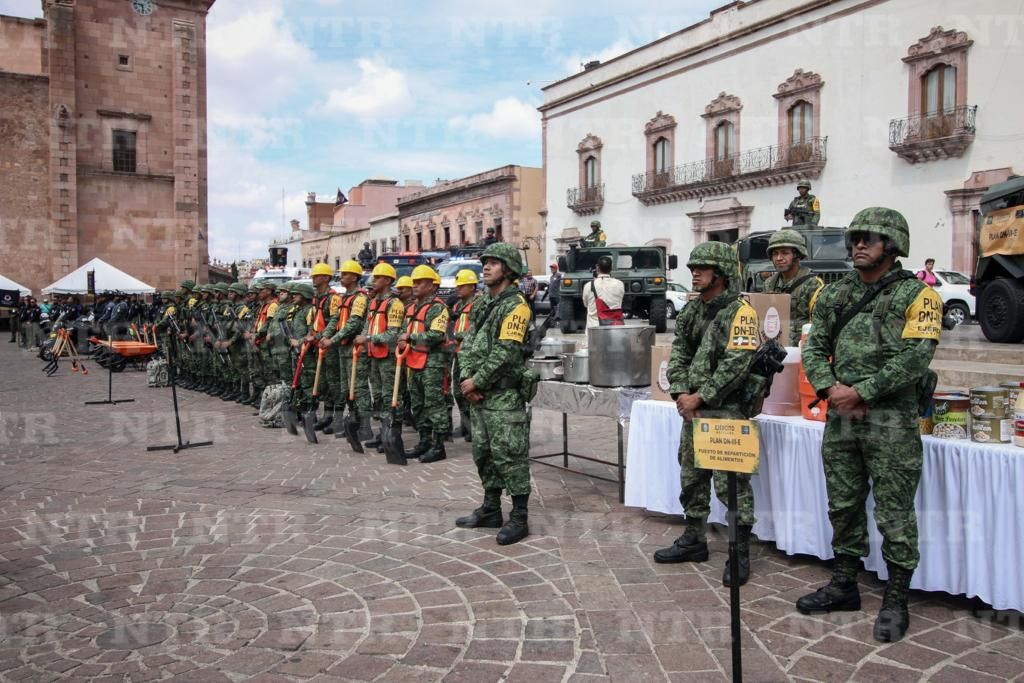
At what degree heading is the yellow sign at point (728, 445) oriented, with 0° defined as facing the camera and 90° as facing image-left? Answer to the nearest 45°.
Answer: approximately 0°

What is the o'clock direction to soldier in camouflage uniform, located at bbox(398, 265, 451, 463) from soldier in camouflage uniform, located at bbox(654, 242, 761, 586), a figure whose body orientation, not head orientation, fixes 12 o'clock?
soldier in camouflage uniform, located at bbox(398, 265, 451, 463) is roughly at 3 o'clock from soldier in camouflage uniform, located at bbox(654, 242, 761, 586).

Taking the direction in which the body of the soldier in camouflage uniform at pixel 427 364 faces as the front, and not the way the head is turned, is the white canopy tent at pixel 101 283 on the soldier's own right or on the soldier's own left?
on the soldier's own right

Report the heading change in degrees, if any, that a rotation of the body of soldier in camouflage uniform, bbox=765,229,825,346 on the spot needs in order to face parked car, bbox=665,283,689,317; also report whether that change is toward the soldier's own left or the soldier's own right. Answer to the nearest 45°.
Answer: approximately 135° to the soldier's own right

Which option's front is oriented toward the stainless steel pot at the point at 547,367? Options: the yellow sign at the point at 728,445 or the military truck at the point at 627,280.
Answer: the military truck

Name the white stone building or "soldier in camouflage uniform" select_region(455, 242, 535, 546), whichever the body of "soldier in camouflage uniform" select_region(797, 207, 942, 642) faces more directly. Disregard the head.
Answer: the soldier in camouflage uniform

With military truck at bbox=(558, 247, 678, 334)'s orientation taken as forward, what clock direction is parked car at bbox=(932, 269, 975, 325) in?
The parked car is roughly at 9 o'clock from the military truck.

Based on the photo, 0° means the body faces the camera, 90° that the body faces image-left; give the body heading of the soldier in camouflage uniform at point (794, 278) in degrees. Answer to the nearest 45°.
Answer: approximately 45°

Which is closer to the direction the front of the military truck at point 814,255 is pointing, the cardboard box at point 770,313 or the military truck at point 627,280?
the cardboard box

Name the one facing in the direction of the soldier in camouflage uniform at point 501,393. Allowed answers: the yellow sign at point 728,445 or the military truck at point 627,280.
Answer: the military truck
